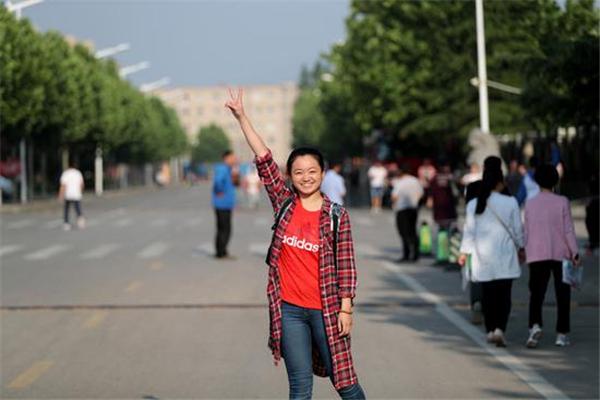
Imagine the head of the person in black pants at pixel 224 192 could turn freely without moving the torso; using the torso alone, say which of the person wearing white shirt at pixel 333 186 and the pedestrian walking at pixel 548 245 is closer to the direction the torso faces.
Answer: the person wearing white shirt

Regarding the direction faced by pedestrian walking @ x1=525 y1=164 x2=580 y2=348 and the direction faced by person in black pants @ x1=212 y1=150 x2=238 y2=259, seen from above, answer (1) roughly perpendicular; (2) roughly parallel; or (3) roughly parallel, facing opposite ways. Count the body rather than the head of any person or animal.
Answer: roughly perpendicular

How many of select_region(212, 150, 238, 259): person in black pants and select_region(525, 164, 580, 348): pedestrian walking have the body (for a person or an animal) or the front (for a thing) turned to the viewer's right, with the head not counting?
1

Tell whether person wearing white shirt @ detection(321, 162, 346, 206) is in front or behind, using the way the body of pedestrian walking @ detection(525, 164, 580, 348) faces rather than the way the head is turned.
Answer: in front

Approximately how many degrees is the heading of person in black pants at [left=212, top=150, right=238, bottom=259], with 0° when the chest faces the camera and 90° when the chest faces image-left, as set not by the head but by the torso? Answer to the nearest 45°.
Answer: approximately 270°

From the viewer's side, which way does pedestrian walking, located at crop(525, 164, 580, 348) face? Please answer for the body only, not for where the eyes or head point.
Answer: away from the camera
